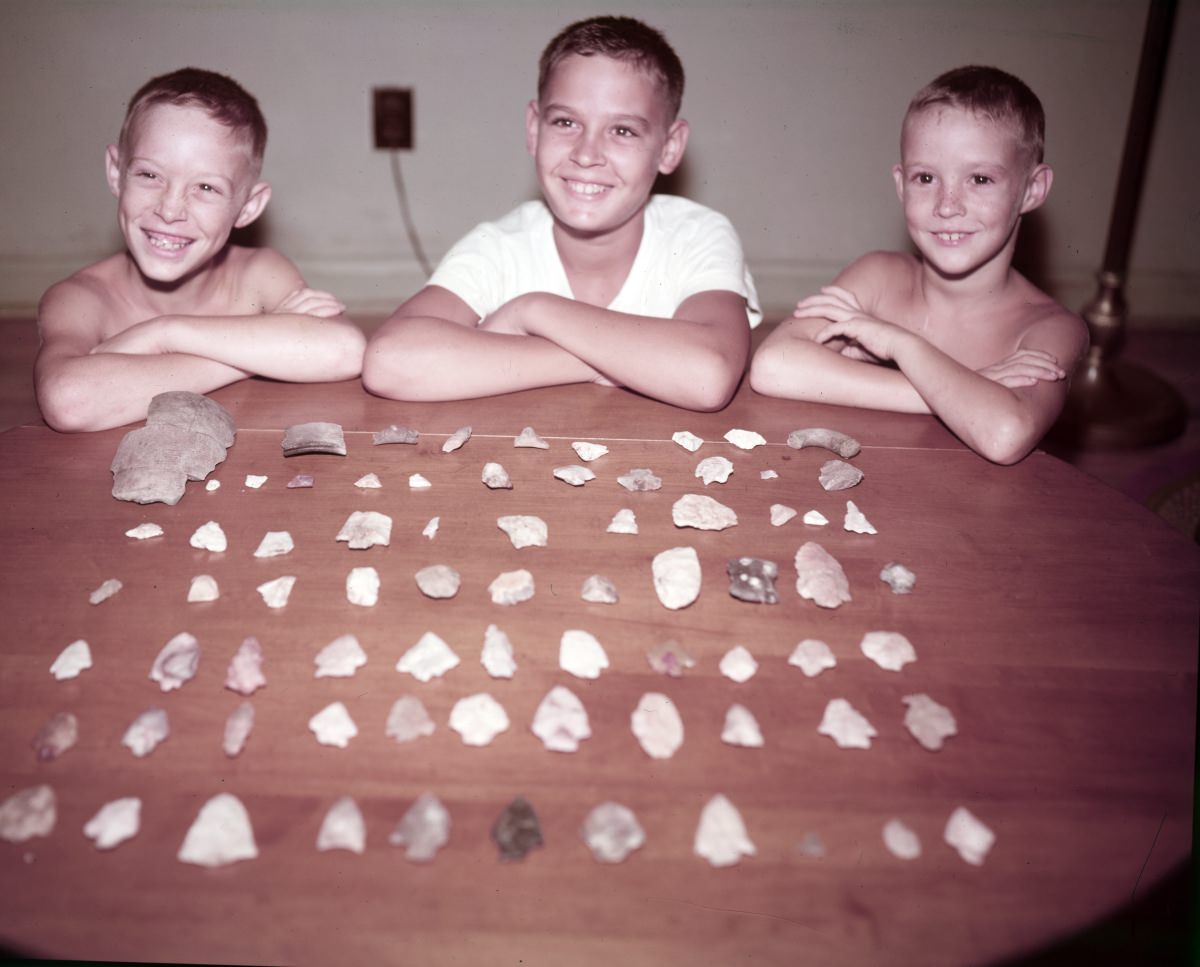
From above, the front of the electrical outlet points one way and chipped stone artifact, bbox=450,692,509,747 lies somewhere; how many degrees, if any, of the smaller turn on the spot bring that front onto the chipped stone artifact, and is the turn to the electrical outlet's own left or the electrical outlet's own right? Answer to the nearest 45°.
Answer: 0° — it already faces it

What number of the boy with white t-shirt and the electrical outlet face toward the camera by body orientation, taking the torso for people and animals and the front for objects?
2

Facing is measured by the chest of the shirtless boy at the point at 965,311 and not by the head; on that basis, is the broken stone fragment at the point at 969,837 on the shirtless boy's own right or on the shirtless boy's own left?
on the shirtless boy's own left

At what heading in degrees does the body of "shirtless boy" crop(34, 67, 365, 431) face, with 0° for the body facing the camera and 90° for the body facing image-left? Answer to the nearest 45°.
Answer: approximately 0°

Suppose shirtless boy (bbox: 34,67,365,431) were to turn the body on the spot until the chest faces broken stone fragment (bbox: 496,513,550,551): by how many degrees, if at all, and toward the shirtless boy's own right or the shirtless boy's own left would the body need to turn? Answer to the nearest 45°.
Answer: approximately 45° to the shirtless boy's own left

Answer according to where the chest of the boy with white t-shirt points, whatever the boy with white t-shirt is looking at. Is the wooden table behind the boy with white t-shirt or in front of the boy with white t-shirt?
in front

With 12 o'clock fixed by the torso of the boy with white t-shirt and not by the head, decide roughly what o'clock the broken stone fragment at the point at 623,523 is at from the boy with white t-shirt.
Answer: The broken stone fragment is roughly at 12 o'clock from the boy with white t-shirt.

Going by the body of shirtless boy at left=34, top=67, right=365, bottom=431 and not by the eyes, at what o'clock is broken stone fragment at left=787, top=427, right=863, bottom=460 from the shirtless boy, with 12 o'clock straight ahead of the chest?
The broken stone fragment is roughly at 10 o'clock from the shirtless boy.

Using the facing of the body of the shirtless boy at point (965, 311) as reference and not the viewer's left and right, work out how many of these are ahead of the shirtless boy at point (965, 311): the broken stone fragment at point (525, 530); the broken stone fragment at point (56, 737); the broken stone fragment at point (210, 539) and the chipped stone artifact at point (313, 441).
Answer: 4
